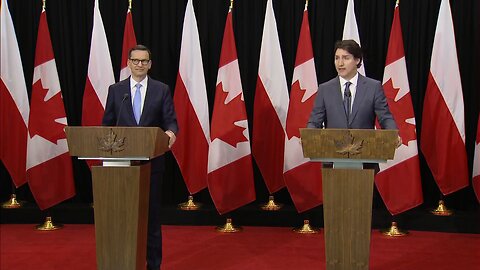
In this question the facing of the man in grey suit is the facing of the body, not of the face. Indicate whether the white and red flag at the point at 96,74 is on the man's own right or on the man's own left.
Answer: on the man's own right

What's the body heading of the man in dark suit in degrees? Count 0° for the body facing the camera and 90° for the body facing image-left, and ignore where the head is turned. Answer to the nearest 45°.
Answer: approximately 0°

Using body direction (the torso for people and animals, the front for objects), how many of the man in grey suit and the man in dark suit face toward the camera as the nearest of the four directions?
2

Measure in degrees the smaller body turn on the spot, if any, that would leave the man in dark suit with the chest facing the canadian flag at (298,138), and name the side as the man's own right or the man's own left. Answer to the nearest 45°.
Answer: approximately 135° to the man's own left

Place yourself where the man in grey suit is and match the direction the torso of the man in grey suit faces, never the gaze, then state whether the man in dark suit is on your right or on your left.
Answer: on your right

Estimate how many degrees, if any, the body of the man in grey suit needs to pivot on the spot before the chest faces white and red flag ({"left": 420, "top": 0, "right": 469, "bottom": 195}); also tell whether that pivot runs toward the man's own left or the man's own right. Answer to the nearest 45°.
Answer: approximately 135° to the man's own left

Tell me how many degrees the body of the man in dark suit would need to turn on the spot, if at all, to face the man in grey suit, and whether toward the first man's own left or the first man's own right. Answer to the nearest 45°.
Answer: approximately 90° to the first man's own left
